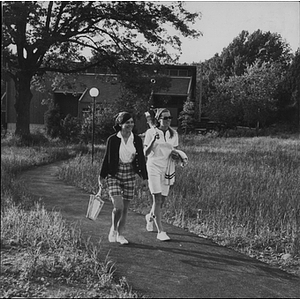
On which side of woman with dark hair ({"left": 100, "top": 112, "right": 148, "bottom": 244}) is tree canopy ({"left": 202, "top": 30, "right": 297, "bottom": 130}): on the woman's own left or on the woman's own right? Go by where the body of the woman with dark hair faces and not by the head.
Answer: on the woman's own left

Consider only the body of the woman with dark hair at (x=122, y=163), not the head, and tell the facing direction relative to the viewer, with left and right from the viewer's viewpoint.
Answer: facing the viewer and to the right of the viewer

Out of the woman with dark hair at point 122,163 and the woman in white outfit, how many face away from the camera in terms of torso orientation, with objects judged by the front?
0

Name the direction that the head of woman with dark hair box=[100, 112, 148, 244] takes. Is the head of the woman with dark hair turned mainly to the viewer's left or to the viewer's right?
to the viewer's right

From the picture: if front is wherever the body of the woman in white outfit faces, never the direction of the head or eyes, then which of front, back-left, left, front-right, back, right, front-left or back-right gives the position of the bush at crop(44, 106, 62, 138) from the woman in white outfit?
back-right

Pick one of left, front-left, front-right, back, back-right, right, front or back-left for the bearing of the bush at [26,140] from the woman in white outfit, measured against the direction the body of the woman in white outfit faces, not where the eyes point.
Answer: back-right
